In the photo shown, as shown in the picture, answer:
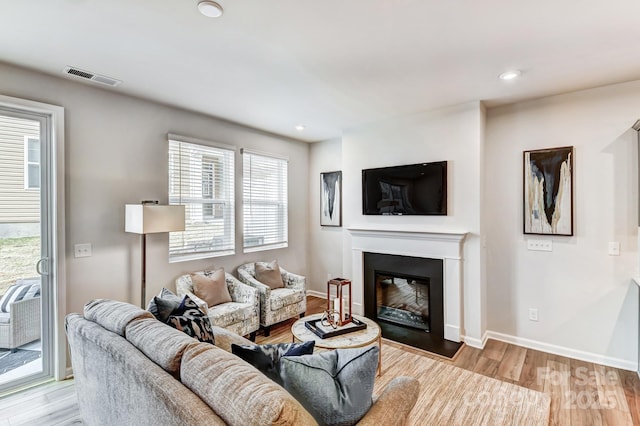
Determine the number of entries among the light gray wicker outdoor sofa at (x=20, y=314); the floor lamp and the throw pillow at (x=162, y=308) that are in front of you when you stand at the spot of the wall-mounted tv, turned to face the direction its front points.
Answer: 3

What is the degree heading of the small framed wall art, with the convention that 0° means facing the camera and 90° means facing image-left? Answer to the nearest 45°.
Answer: approximately 45°

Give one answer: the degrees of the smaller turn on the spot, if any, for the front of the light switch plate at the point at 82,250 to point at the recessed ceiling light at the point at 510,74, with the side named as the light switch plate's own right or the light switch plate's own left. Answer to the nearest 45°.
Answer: approximately 45° to the light switch plate's own left

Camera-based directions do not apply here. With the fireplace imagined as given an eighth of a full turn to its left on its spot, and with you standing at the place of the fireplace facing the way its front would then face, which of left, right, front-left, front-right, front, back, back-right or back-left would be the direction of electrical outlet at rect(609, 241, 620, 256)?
left

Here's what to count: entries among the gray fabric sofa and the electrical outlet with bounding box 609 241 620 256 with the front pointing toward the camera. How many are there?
1

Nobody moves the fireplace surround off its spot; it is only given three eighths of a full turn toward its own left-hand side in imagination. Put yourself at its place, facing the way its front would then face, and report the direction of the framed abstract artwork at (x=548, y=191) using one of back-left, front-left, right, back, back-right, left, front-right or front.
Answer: front

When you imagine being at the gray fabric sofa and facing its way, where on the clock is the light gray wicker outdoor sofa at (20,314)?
The light gray wicker outdoor sofa is roughly at 9 o'clock from the gray fabric sofa.
